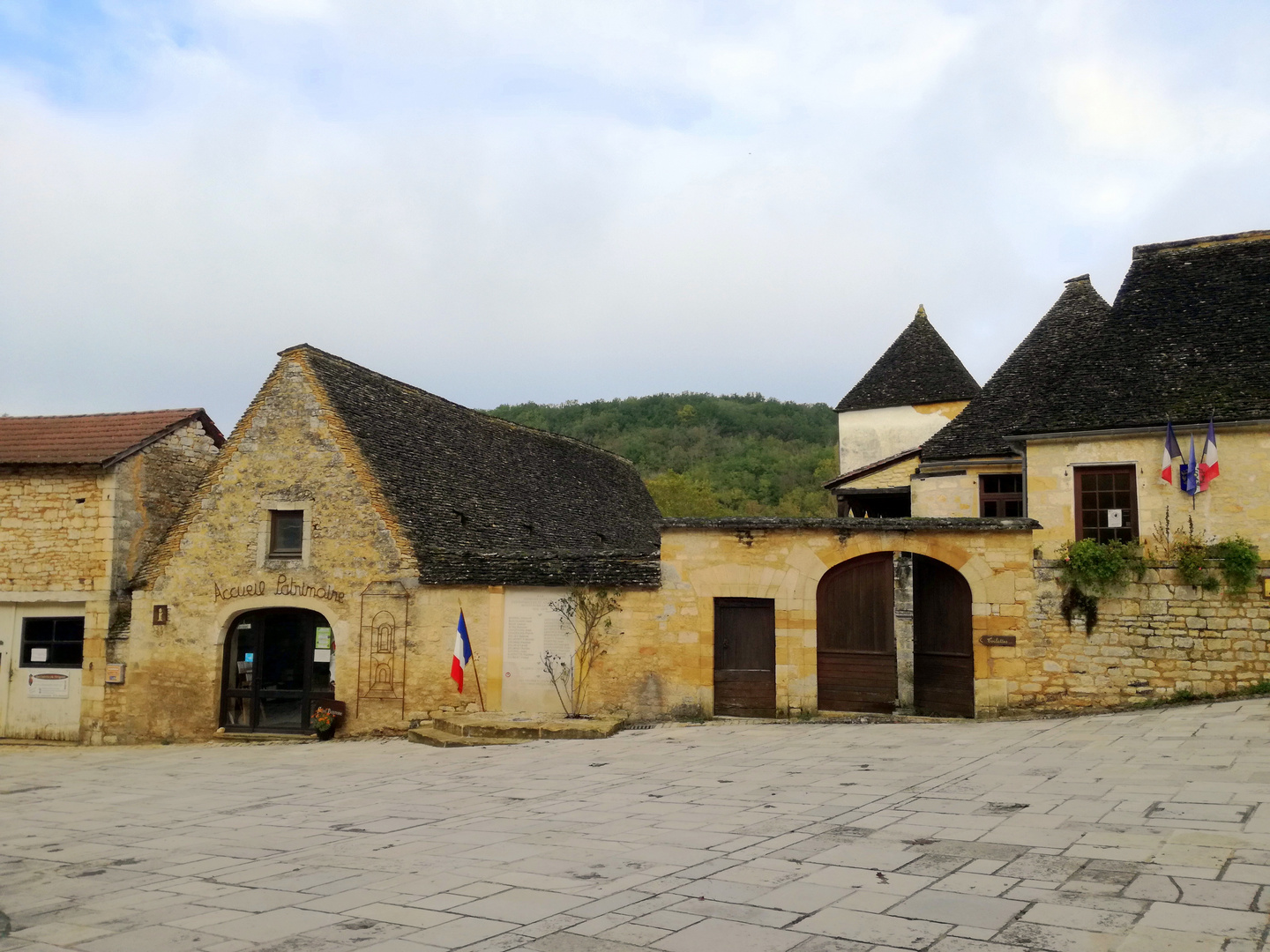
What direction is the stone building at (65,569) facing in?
toward the camera

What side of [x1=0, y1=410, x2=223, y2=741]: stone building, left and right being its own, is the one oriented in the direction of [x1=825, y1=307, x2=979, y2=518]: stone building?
left

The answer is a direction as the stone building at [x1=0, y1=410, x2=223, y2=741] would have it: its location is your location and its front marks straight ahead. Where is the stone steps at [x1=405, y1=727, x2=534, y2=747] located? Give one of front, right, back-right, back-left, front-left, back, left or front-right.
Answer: front-left

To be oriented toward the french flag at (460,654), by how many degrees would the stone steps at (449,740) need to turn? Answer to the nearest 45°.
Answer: approximately 180°

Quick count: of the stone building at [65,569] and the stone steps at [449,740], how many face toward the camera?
2

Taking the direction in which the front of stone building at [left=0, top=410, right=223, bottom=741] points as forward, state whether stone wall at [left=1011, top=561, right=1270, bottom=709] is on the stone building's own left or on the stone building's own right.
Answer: on the stone building's own left

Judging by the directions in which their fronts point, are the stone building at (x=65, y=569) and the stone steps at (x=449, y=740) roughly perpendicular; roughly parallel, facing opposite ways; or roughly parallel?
roughly parallel

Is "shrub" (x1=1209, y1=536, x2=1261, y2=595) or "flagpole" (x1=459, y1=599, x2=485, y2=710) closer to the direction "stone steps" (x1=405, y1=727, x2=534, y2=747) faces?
the shrub

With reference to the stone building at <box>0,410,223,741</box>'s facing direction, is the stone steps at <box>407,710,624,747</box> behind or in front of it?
in front

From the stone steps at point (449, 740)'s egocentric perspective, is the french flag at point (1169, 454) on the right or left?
on its left

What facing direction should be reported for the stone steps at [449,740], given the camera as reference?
facing the viewer

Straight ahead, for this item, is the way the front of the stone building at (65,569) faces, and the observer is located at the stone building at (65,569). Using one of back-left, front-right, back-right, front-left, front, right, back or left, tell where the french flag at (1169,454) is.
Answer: front-left

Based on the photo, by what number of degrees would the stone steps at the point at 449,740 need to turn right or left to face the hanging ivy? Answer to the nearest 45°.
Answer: approximately 90° to its left
